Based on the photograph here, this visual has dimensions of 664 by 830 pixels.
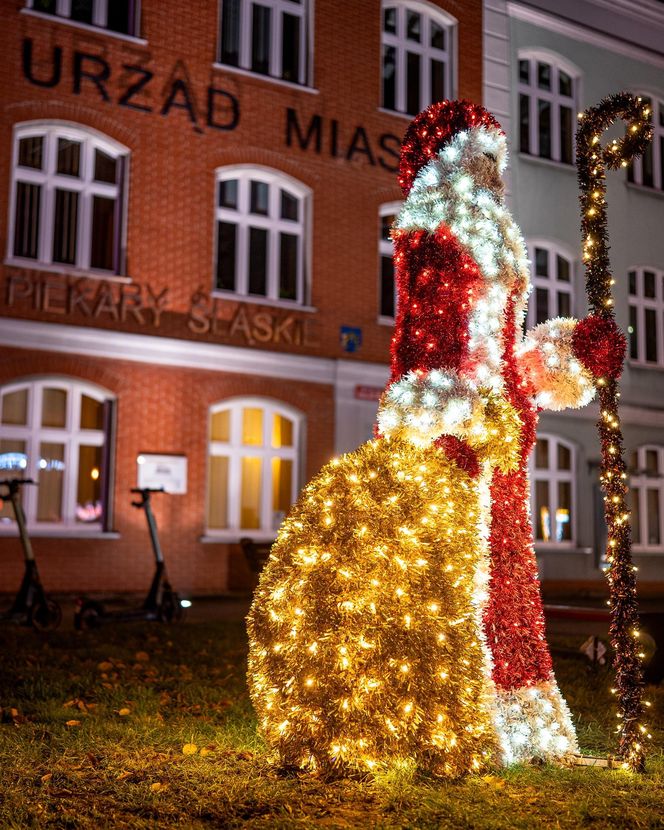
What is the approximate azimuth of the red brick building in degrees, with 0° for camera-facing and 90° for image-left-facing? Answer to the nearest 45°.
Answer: approximately 315°
